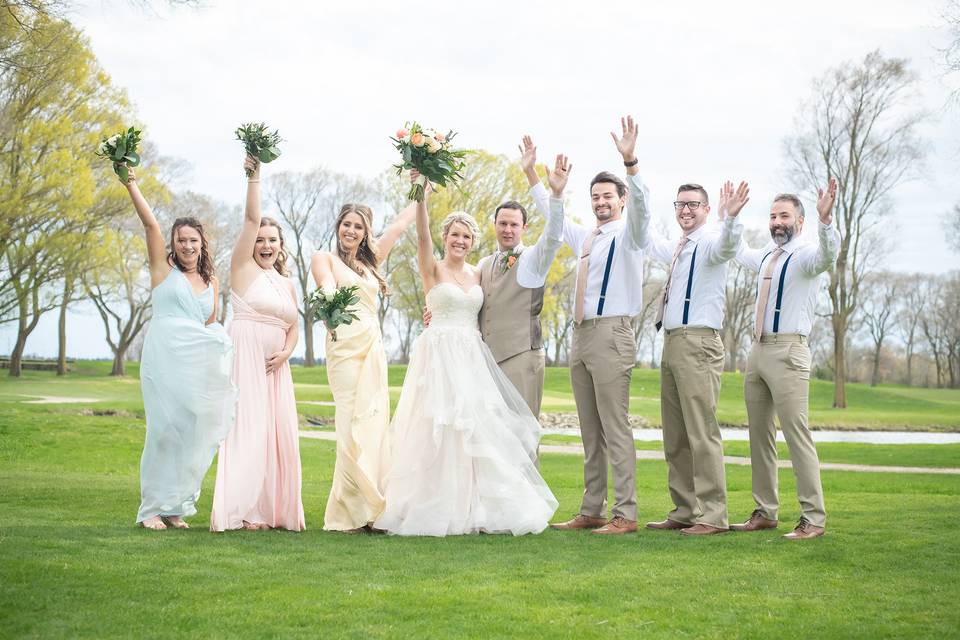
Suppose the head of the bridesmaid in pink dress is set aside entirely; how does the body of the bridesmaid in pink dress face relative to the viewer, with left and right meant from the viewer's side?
facing the viewer and to the right of the viewer

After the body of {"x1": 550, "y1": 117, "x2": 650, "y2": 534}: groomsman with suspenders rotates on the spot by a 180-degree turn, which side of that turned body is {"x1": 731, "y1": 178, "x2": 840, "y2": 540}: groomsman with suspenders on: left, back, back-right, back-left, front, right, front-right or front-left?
front-right

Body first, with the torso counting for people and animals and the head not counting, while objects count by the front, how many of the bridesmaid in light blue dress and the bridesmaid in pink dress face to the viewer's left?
0

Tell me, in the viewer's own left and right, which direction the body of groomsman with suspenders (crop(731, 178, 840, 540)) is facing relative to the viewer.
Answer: facing the viewer and to the left of the viewer

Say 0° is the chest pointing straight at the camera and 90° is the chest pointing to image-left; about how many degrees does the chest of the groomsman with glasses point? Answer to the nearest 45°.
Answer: approximately 45°

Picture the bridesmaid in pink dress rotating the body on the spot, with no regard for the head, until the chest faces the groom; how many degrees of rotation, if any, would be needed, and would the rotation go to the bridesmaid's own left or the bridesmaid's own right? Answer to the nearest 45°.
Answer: approximately 45° to the bridesmaid's own left

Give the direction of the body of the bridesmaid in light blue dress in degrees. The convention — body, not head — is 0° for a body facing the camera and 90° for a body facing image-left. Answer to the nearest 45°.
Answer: approximately 315°

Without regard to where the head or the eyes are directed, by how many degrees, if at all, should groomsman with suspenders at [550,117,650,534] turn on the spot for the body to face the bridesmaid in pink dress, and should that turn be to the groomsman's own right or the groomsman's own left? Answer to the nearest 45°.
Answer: approximately 45° to the groomsman's own right
